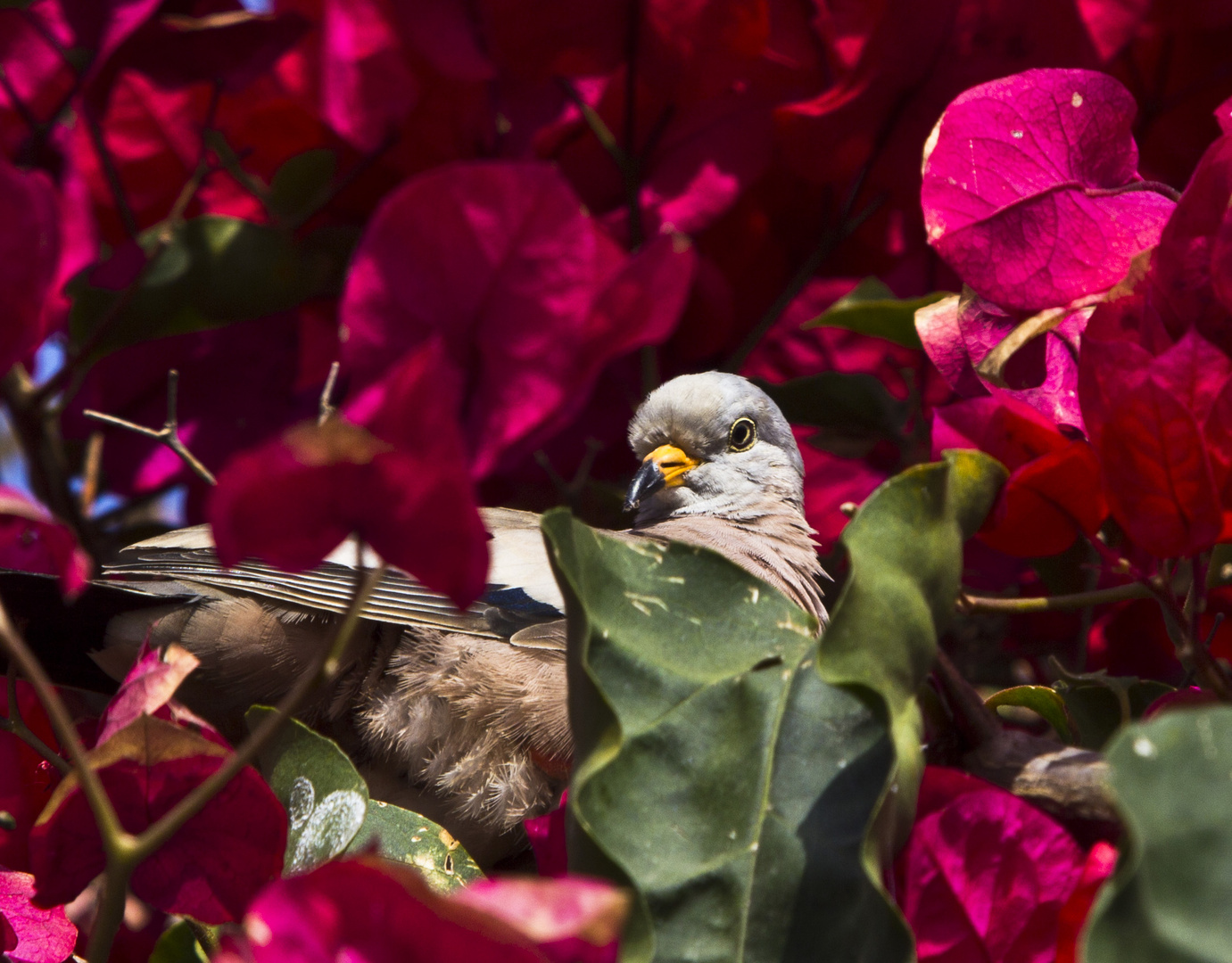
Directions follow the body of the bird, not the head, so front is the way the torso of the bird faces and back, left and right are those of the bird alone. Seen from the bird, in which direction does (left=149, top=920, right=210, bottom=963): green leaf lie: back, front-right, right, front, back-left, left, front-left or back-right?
right

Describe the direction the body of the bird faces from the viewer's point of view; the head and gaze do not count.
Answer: to the viewer's right
